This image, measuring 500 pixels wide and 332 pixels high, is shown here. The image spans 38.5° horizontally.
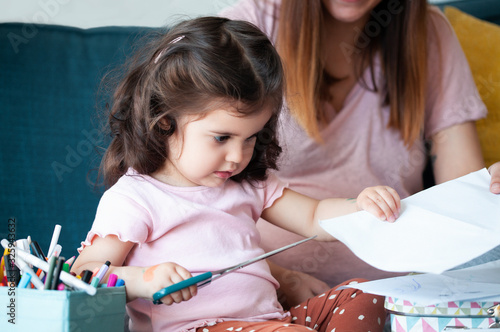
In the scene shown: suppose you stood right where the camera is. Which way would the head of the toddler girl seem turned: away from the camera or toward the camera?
toward the camera

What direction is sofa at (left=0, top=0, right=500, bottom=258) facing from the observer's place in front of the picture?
facing the viewer

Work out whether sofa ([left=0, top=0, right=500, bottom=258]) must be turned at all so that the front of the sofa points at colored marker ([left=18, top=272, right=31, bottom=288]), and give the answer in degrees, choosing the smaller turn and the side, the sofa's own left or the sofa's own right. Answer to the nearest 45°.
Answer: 0° — it already faces it

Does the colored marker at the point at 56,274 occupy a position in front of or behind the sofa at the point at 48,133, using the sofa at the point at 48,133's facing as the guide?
in front

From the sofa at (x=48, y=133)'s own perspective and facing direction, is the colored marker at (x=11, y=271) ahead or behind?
ahead

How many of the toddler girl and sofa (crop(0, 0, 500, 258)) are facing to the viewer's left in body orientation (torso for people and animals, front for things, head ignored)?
0

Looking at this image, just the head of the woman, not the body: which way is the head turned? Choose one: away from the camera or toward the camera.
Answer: toward the camera

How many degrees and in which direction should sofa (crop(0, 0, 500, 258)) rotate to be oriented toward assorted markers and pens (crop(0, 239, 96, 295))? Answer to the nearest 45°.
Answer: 0° — it already faces it

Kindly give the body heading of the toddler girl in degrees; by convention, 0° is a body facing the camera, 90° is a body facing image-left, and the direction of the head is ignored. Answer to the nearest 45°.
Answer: approximately 315°

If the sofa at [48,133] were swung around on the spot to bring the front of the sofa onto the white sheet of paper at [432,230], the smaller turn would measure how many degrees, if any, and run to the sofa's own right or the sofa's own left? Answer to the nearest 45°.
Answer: approximately 45° to the sofa's own left
